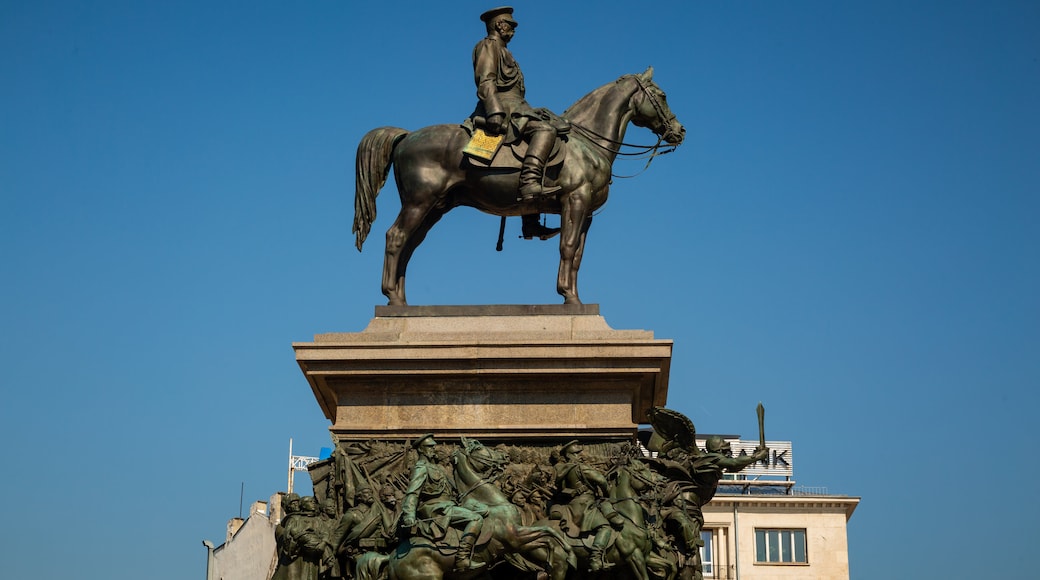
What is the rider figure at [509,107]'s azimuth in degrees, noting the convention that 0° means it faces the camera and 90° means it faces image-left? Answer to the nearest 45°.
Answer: approximately 270°

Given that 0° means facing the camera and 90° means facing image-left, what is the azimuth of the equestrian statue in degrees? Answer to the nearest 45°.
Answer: approximately 270°
